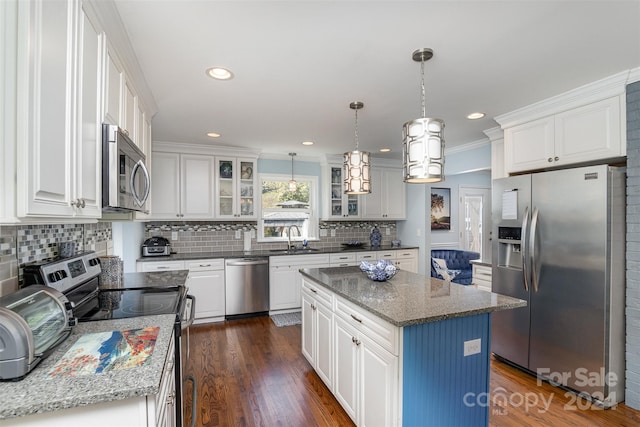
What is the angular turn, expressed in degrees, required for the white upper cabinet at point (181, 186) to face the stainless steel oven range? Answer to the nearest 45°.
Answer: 0° — it already faces it

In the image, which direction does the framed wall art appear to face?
toward the camera

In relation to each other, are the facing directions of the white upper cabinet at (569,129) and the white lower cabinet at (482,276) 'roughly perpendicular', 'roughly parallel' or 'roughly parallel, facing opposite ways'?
roughly parallel

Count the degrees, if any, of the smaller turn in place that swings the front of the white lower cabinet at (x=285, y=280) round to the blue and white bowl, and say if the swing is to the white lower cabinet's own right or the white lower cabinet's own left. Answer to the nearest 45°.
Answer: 0° — it already faces it

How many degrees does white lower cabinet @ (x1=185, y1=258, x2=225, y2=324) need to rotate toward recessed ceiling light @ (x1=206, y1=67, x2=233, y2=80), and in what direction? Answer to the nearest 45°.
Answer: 0° — it already faces it

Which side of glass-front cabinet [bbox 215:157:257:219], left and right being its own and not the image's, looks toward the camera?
front

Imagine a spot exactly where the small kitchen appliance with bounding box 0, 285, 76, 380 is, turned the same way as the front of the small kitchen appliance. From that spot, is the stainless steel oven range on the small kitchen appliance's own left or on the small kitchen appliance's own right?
on the small kitchen appliance's own left

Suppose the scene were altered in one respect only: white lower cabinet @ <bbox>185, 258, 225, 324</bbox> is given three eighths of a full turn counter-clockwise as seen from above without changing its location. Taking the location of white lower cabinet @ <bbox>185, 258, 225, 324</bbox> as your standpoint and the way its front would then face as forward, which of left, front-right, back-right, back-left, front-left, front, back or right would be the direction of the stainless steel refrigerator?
right

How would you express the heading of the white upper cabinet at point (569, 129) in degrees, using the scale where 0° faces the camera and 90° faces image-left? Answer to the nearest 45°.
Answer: approximately 45°

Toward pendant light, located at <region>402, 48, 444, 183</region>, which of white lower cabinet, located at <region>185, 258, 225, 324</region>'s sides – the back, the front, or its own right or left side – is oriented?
front

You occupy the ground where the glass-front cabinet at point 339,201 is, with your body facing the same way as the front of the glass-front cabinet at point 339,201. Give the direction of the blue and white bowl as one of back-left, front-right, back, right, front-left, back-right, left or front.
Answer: front

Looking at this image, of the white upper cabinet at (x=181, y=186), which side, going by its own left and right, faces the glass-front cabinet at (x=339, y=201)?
left

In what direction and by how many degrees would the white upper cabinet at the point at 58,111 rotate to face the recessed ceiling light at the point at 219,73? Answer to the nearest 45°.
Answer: approximately 90° to its left

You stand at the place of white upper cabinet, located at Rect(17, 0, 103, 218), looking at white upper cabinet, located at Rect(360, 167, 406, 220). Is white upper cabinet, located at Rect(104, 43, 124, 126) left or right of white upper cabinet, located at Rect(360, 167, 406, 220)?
left

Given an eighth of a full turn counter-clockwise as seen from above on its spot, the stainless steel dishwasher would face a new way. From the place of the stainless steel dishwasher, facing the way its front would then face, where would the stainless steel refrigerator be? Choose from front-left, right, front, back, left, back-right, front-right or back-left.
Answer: front

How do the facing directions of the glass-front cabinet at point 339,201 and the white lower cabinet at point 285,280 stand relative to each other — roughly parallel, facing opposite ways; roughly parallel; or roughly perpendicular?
roughly parallel

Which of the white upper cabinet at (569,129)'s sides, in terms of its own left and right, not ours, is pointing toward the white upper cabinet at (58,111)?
front

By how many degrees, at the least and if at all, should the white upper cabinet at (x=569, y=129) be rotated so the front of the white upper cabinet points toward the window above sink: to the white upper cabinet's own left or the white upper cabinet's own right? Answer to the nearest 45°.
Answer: approximately 45° to the white upper cabinet's own right

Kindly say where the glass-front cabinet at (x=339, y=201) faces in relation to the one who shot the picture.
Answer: facing the viewer
